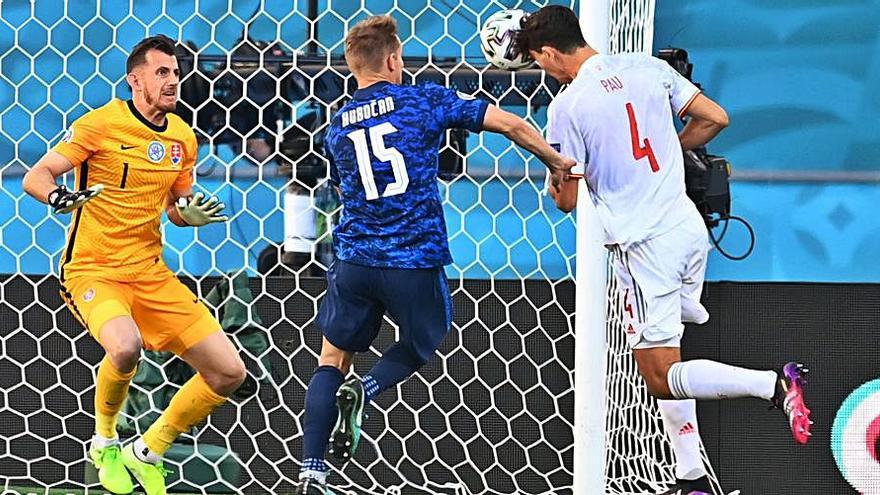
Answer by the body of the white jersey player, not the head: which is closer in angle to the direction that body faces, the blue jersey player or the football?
the football

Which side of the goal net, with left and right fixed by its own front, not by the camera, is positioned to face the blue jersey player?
front

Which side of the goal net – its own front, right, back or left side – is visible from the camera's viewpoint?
front

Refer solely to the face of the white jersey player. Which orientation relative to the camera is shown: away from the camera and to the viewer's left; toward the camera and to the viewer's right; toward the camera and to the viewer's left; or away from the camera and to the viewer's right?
away from the camera and to the viewer's left

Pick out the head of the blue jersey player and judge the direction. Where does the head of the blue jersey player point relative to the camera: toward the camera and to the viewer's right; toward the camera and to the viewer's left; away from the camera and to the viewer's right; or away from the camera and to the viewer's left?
away from the camera and to the viewer's right

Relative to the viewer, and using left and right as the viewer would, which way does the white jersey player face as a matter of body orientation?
facing away from the viewer and to the left of the viewer

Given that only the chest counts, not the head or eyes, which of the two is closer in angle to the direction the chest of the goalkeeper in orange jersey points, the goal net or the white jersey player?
the white jersey player

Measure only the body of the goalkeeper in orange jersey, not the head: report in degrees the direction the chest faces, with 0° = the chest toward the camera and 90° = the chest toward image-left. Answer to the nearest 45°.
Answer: approximately 315°

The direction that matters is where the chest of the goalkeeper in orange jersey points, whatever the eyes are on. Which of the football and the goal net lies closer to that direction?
the football

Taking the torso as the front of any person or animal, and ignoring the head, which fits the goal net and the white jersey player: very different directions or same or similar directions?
very different directions
